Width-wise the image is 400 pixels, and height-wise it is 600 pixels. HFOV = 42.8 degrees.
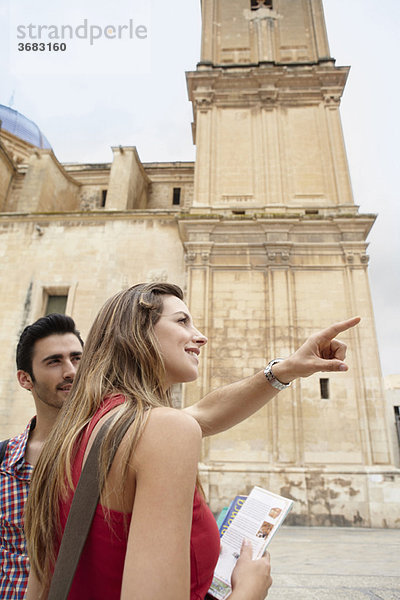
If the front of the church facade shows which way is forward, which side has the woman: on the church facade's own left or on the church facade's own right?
on the church facade's own right

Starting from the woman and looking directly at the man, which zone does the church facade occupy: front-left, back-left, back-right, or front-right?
front-right

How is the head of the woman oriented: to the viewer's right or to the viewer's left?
to the viewer's right

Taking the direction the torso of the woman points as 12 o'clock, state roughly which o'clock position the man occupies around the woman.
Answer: The man is roughly at 8 o'clock from the woman.

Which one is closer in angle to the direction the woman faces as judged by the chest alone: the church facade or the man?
the church facade

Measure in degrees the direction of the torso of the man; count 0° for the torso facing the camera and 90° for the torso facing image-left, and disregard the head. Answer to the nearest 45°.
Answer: approximately 315°

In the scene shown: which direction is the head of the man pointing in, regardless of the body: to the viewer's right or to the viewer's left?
to the viewer's right

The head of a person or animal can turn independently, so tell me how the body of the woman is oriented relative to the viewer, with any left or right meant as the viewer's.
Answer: facing to the right of the viewer

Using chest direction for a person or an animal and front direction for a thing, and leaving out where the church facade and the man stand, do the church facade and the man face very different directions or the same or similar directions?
same or similar directions

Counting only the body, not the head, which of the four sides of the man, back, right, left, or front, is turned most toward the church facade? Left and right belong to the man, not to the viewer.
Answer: left

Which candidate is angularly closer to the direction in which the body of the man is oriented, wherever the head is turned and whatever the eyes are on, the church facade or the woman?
the woman

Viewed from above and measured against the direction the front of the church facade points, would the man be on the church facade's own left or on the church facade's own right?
on the church facade's own right
